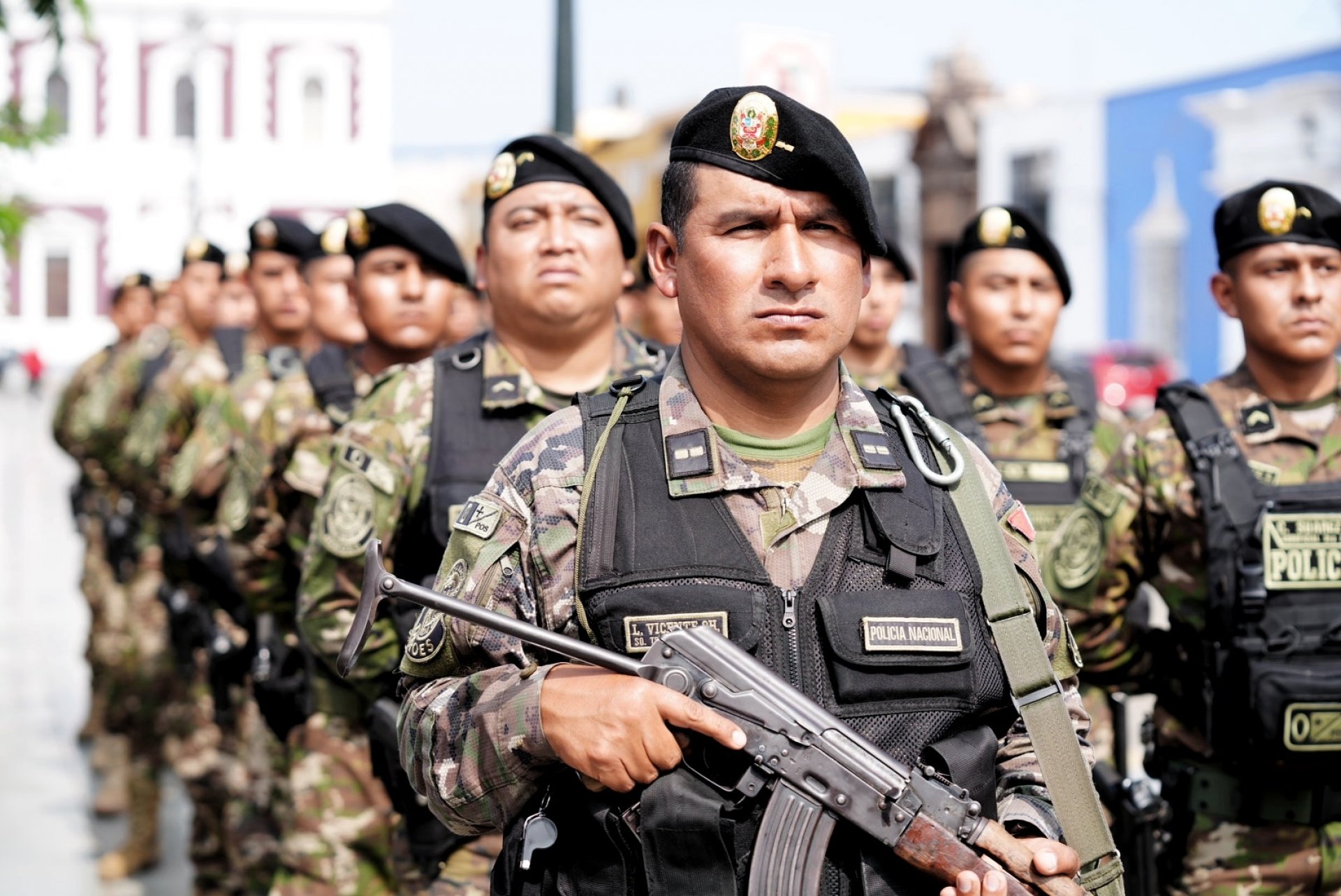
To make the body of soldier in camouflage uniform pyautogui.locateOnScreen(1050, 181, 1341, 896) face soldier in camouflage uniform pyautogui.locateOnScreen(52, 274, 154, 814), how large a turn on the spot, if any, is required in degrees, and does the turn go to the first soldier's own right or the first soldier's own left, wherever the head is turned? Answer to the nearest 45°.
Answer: approximately 180°

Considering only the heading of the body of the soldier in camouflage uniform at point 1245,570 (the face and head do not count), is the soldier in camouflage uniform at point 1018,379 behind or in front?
behind

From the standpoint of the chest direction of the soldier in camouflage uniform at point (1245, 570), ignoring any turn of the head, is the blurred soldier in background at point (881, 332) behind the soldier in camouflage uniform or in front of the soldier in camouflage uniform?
behind

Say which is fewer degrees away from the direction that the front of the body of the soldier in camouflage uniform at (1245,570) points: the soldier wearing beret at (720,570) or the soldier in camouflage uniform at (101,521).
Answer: the soldier wearing beret

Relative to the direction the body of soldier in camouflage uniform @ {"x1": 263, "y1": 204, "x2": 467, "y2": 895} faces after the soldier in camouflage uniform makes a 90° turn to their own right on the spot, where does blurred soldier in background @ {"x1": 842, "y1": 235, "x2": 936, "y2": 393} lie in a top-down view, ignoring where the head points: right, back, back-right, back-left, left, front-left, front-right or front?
back

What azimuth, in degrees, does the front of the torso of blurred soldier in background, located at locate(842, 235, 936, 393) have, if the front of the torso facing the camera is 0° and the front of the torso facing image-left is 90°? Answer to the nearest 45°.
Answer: approximately 0°

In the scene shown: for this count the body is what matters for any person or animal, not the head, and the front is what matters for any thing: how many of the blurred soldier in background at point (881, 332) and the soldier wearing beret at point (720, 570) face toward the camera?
2

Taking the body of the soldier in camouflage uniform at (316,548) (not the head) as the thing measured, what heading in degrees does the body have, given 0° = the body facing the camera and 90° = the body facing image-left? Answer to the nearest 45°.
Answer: approximately 315°

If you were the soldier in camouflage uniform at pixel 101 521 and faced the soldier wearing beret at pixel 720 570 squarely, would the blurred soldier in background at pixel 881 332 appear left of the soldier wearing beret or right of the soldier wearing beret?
left

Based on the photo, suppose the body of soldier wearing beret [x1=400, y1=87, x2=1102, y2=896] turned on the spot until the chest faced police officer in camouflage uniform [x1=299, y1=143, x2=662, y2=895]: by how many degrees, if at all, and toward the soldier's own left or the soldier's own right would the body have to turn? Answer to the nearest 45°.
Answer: approximately 180°
